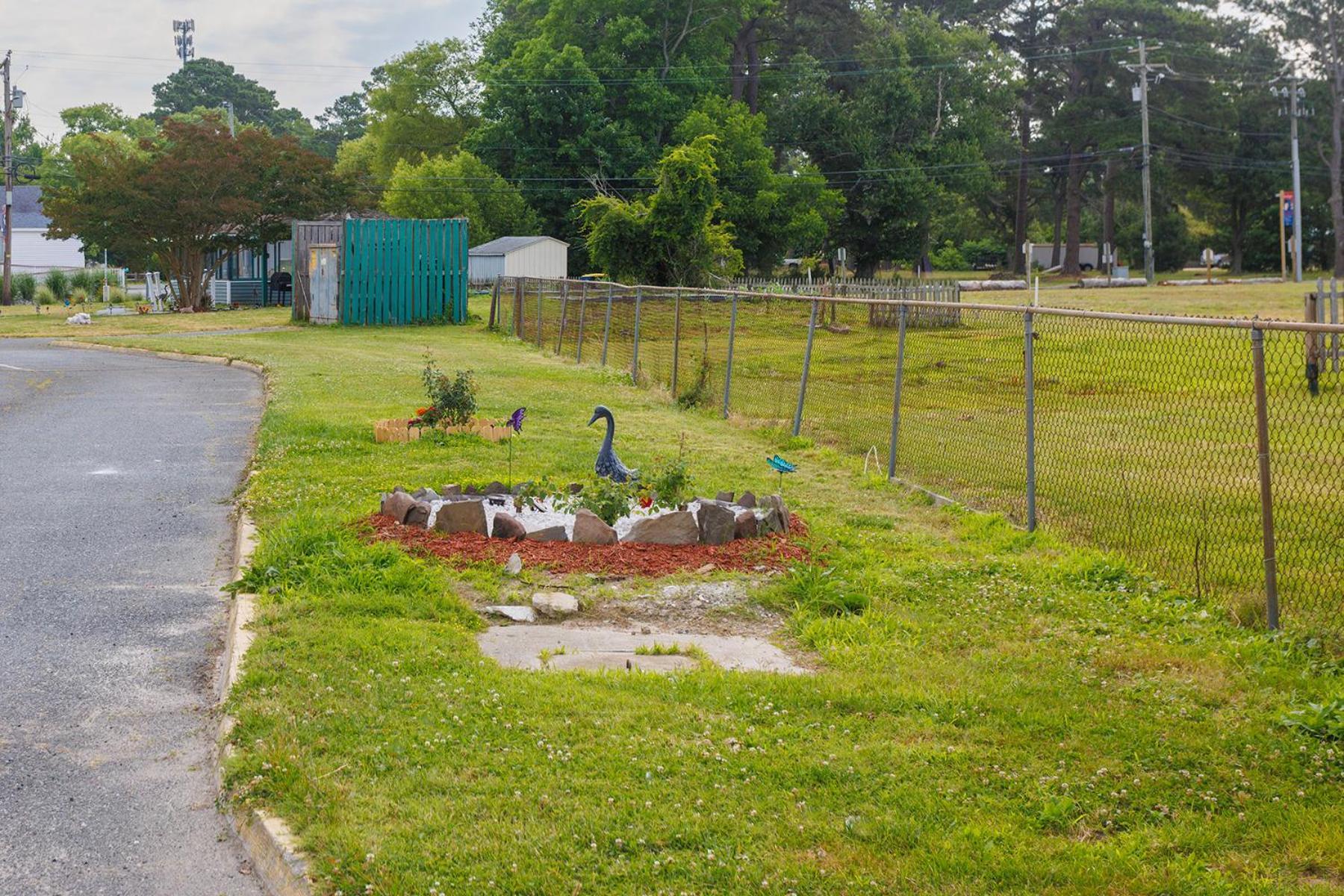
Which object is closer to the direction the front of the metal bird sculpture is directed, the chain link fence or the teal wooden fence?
the teal wooden fence

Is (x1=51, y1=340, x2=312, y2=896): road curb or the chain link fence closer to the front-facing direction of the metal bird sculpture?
the road curb

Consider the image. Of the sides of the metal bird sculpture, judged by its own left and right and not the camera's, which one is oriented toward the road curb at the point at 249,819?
left

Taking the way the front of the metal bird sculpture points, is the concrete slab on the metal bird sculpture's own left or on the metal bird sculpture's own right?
on the metal bird sculpture's own left

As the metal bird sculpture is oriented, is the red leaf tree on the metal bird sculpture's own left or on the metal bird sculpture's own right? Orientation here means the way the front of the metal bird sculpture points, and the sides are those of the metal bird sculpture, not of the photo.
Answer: on the metal bird sculpture's own right

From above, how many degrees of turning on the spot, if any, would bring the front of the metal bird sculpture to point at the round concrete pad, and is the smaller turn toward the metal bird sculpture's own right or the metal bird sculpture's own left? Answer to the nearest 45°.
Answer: approximately 90° to the metal bird sculpture's own left

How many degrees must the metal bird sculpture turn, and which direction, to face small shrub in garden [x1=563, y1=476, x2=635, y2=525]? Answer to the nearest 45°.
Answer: approximately 90° to its left

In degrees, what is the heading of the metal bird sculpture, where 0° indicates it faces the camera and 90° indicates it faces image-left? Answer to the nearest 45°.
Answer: approximately 90°

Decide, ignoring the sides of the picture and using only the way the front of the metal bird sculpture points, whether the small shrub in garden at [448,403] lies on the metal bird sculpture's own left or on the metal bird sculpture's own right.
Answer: on the metal bird sculpture's own right

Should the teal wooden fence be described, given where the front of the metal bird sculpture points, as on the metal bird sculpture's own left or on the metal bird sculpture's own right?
on the metal bird sculpture's own right
